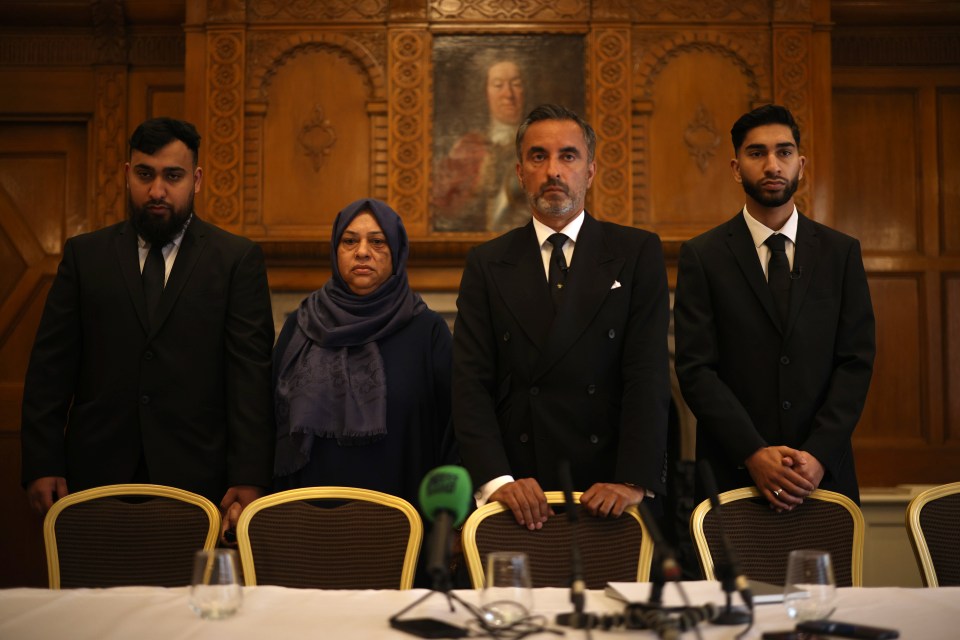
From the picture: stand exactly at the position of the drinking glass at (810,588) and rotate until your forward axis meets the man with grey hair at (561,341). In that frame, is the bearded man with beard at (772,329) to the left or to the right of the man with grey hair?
right

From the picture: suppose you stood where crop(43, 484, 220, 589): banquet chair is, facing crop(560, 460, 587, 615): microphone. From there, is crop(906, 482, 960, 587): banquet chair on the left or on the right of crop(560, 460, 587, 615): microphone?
left

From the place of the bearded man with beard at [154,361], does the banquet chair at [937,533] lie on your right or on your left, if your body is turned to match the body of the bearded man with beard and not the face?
on your left

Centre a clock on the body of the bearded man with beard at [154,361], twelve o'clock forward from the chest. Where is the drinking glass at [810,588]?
The drinking glass is roughly at 11 o'clock from the bearded man with beard.

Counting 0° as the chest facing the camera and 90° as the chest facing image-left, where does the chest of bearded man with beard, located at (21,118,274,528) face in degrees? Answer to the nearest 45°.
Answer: approximately 0°

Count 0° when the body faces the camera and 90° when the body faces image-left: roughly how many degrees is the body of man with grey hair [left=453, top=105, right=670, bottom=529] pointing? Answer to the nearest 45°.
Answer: approximately 0°

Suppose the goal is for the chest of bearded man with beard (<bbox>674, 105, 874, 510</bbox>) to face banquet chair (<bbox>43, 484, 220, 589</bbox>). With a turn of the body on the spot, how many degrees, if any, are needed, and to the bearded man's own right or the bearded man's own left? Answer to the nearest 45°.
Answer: approximately 45° to the bearded man's own right

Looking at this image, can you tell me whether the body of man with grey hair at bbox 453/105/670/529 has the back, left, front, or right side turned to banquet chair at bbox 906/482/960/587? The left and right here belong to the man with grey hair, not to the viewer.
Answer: left
